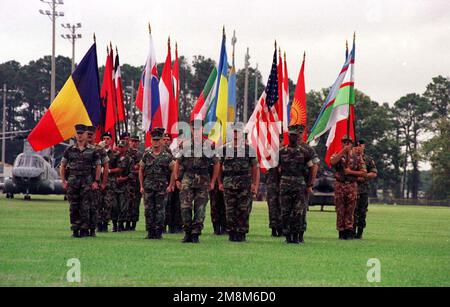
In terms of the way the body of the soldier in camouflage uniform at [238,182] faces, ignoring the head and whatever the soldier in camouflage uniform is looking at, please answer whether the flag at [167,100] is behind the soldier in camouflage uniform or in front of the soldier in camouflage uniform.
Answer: behind

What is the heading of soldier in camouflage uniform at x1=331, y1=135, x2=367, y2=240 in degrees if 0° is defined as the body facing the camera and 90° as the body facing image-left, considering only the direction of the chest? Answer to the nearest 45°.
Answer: approximately 0°

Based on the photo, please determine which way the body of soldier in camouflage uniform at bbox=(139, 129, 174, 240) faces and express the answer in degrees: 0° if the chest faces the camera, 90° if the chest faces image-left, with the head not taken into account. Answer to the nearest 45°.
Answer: approximately 0°

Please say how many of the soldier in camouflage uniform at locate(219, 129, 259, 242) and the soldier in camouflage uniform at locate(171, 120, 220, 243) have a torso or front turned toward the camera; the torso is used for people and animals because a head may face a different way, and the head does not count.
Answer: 2

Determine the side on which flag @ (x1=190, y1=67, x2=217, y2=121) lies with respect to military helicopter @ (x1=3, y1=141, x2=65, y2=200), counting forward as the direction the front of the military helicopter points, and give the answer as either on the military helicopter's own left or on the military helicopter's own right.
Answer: on the military helicopter's own left

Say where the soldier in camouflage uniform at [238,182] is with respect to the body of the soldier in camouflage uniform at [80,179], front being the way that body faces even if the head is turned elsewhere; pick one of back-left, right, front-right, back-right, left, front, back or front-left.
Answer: left

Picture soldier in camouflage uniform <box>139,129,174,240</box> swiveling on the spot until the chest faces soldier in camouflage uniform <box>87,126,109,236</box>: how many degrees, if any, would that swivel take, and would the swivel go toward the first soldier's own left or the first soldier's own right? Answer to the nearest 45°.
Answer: approximately 90° to the first soldier's own right

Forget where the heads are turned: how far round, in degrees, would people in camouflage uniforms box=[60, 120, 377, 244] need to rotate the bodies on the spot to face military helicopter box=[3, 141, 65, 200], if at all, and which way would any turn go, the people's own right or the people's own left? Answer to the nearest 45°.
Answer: approximately 180°

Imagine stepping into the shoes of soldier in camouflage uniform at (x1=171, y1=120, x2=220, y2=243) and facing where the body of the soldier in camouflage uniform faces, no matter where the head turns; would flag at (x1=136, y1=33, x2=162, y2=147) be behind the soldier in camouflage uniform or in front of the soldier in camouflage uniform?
behind

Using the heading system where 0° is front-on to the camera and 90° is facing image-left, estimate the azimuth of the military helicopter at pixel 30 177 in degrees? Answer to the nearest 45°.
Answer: approximately 45°

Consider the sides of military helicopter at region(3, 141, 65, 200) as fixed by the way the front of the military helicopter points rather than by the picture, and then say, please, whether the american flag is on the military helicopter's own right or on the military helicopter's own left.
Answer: on the military helicopter's own left
